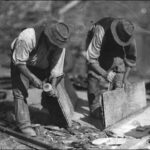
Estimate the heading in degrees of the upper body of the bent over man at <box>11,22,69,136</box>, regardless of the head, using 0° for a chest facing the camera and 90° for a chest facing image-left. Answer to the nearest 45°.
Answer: approximately 315°

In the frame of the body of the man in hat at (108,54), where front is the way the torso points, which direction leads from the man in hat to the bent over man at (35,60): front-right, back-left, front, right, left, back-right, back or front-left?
right

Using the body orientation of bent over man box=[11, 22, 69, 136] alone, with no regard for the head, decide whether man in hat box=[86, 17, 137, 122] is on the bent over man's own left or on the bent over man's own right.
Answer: on the bent over man's own left

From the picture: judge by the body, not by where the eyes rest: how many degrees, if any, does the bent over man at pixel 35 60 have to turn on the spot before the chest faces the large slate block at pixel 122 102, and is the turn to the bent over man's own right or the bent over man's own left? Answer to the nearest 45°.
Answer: approximately 45° to the bent over man's own left
